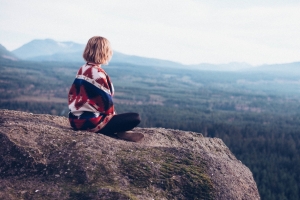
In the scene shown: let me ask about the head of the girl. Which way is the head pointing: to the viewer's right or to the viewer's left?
to the viewer's right

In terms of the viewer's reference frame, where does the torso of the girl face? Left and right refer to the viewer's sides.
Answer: facing away from the viewer and to the right of the viewer
